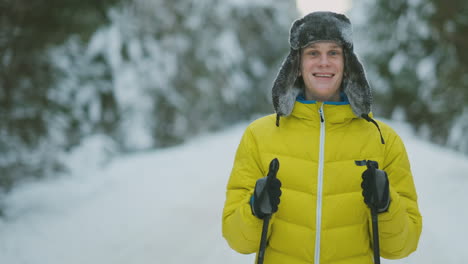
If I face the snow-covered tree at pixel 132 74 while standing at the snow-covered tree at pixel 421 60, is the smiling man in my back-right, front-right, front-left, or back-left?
front-left

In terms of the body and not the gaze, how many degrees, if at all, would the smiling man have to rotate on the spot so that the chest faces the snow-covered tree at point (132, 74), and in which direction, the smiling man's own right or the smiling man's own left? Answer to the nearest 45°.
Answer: approximately 135° to the smiling man's own right

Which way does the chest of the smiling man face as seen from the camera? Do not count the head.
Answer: toward the camera

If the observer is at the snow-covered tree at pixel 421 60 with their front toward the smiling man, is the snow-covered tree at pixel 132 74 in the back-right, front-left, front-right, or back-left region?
front-right

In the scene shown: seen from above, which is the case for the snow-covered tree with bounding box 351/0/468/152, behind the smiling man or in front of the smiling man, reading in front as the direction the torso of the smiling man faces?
behind

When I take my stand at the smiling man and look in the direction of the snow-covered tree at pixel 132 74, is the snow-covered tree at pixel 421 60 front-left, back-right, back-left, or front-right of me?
front-right

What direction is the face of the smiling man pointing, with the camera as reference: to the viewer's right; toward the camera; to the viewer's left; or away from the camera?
toward the camera
